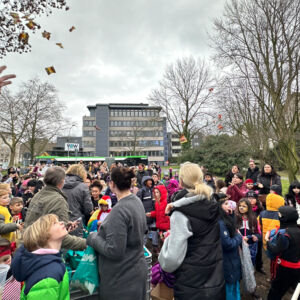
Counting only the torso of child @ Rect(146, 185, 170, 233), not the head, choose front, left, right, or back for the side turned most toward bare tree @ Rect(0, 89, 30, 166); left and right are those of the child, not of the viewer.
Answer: right

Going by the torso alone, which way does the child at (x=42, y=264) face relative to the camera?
to the viewer's right

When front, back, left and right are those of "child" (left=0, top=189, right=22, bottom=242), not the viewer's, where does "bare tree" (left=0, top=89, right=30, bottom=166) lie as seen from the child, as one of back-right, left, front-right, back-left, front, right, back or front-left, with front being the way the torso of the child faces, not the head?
back-left

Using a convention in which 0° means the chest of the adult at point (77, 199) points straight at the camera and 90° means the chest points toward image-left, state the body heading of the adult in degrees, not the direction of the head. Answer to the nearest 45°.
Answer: approximately 225°

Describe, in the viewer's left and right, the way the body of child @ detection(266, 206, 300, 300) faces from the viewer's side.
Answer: facing to the left of the viewer

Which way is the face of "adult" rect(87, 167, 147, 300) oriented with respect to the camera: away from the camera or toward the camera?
away from the camera

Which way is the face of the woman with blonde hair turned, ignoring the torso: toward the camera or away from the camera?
away from the camera
